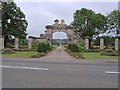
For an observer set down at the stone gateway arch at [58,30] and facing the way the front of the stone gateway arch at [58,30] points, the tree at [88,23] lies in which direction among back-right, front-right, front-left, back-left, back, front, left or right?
left

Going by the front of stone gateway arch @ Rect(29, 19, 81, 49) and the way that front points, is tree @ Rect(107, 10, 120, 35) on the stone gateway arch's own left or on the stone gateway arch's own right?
on the stone gateway arch's own left

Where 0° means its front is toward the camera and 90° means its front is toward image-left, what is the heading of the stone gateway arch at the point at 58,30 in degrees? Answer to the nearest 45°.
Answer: approximately 0°

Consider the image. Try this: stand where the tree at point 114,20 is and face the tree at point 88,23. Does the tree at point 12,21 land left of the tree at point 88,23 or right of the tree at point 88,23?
left

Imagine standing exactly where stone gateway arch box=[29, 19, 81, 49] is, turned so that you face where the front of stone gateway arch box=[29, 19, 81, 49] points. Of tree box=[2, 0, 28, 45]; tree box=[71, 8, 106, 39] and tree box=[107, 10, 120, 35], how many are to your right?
1

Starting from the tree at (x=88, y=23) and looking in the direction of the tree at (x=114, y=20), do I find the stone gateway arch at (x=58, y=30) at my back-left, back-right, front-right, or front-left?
back-right

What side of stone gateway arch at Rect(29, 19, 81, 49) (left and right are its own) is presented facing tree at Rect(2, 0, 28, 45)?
right
